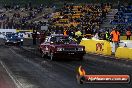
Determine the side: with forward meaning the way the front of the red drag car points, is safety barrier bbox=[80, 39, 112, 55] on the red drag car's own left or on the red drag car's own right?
on the red drag car's own left

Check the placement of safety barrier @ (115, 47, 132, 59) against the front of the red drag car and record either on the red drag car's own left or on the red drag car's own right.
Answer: on the red drag car's own left

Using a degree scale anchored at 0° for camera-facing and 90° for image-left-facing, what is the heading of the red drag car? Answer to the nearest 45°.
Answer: approximately 315°
